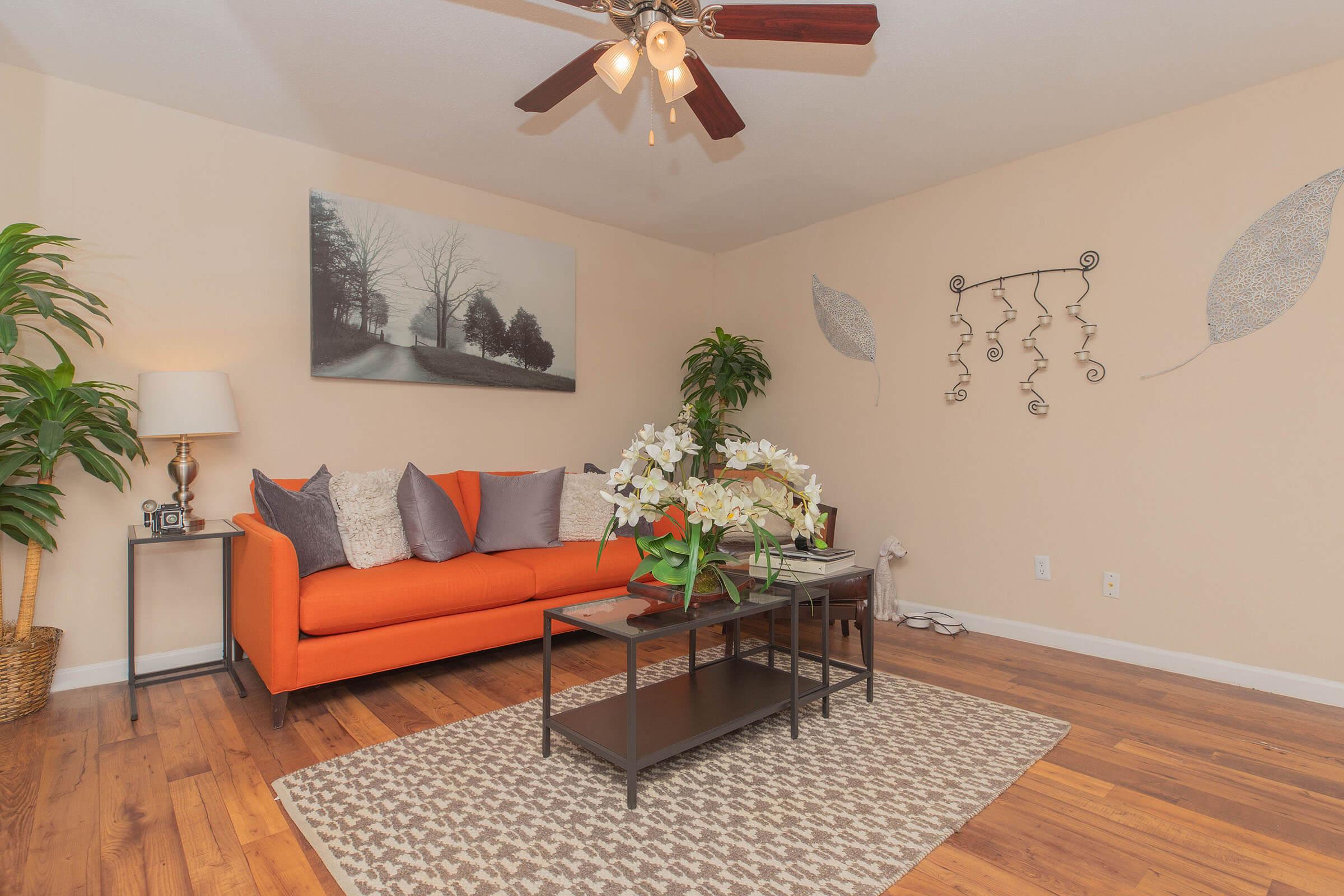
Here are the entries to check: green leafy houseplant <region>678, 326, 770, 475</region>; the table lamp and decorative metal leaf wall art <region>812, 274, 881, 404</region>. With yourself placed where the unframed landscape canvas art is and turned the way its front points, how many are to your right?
1

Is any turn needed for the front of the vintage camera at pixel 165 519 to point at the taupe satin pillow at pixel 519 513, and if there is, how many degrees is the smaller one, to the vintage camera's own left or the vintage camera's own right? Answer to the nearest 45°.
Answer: approximately 90° to the vintage camera's own left

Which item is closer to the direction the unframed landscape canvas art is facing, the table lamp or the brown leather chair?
the brown leather chair

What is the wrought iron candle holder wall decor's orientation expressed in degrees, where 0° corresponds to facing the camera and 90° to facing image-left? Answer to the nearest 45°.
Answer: approximately 45°

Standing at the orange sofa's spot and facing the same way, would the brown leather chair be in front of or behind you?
in front

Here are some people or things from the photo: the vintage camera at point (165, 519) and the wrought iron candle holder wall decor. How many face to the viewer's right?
0

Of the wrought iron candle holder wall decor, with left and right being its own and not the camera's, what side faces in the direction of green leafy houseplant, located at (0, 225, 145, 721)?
front
